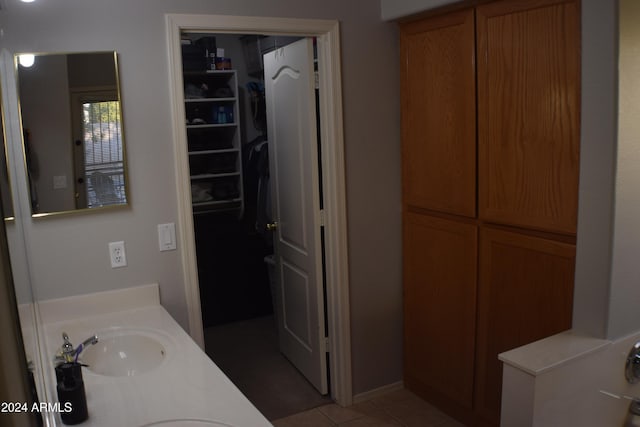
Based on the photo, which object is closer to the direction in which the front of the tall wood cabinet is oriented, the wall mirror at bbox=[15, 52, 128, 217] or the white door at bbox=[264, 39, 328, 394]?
the wall mirror

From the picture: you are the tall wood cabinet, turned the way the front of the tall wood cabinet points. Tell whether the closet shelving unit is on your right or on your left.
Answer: on your right

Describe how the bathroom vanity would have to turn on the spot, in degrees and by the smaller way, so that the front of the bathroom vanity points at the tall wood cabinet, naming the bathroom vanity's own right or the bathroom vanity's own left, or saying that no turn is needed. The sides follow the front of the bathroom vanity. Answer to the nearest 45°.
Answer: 0° — it already faces it

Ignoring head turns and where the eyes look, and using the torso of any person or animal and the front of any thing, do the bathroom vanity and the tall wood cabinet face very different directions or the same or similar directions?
very different directions

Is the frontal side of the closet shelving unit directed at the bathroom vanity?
yes

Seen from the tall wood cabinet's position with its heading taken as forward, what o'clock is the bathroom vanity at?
The bathroom vanity is roughly at 12 o'clock from the tall wood cabinet.

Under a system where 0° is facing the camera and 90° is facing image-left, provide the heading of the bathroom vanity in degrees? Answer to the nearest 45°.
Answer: approximately 270°

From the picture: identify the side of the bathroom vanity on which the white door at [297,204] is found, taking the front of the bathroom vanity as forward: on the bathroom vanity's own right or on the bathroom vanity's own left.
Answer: on the bathroom vanity's own left

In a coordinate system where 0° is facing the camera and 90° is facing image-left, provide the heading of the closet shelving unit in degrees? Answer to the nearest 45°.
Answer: approximately 0°

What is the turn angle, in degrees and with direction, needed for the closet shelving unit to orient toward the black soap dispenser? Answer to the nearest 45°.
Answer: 0° — it already faces it

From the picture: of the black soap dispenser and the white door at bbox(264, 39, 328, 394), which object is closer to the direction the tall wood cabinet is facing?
the black soap dispenser

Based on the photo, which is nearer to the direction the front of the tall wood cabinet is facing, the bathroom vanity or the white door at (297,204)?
the bathroom vanity
